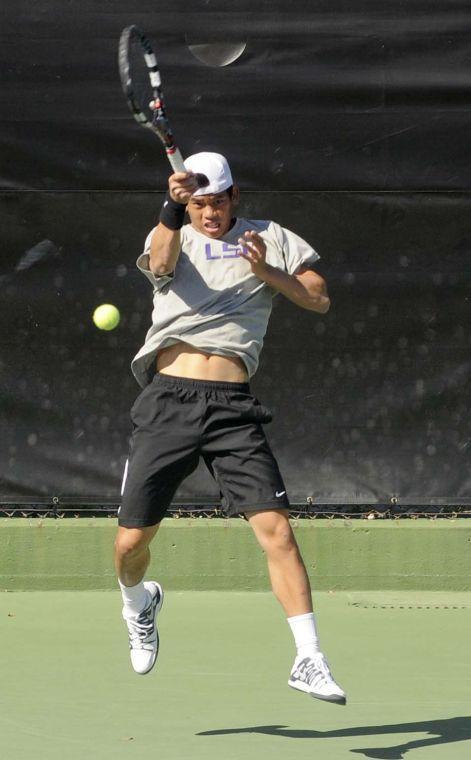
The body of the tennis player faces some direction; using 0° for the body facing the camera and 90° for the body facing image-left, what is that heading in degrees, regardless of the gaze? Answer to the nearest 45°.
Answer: approximately 0°
